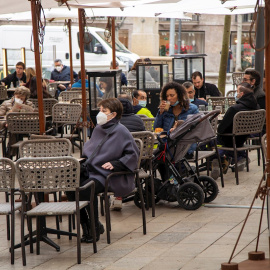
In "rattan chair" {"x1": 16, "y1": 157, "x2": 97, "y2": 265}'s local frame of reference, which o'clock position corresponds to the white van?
The white van is roughly at 12 o'clock from the rattan chair.

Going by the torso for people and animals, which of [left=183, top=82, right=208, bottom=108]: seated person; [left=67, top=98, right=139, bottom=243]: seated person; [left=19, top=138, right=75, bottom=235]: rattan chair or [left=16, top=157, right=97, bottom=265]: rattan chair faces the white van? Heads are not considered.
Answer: [left=16, top=157, right=97, bottom=265]: rattan chair

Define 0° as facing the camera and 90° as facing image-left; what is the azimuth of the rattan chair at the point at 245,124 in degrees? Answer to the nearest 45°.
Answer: approximately 135°

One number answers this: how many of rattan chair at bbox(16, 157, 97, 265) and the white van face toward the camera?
0

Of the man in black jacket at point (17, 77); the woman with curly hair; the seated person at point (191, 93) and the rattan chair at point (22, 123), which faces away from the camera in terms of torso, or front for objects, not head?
the rattan chair

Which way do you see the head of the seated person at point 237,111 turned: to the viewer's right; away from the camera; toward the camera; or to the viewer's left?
to the viewer's left

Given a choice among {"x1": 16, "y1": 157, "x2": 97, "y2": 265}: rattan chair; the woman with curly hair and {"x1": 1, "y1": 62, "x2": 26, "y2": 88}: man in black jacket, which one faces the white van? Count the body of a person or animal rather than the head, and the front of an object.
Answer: the rattan chair

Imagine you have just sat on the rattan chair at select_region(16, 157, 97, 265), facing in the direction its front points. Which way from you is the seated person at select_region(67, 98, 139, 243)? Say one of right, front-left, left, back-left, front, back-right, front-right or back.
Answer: front-right

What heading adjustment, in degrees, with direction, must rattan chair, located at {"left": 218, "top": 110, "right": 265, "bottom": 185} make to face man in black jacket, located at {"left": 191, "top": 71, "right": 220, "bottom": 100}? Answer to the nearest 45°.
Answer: approximately 45° to its right
